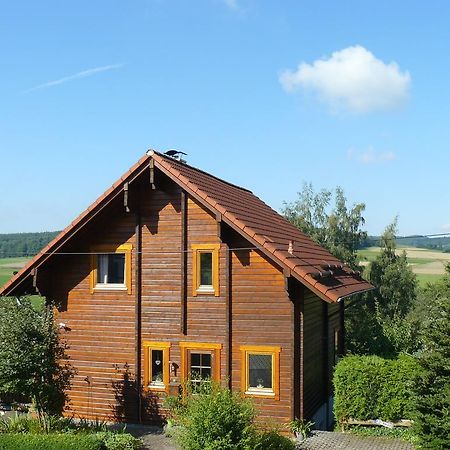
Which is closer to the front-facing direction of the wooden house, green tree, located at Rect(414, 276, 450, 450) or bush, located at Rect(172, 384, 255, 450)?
the bush

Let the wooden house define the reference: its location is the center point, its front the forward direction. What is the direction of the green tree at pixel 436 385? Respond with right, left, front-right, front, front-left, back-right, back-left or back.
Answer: front-left

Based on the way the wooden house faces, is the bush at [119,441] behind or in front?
in front

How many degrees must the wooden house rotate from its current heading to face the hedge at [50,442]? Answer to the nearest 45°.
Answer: approximately 45° to its right

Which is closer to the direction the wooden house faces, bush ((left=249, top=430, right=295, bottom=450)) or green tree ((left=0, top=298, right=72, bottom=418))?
the bush

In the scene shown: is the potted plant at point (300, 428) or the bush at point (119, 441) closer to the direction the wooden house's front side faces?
the bush

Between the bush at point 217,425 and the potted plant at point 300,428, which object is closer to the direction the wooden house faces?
the bush

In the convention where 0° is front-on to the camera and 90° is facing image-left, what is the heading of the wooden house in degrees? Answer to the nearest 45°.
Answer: approximately 0°
